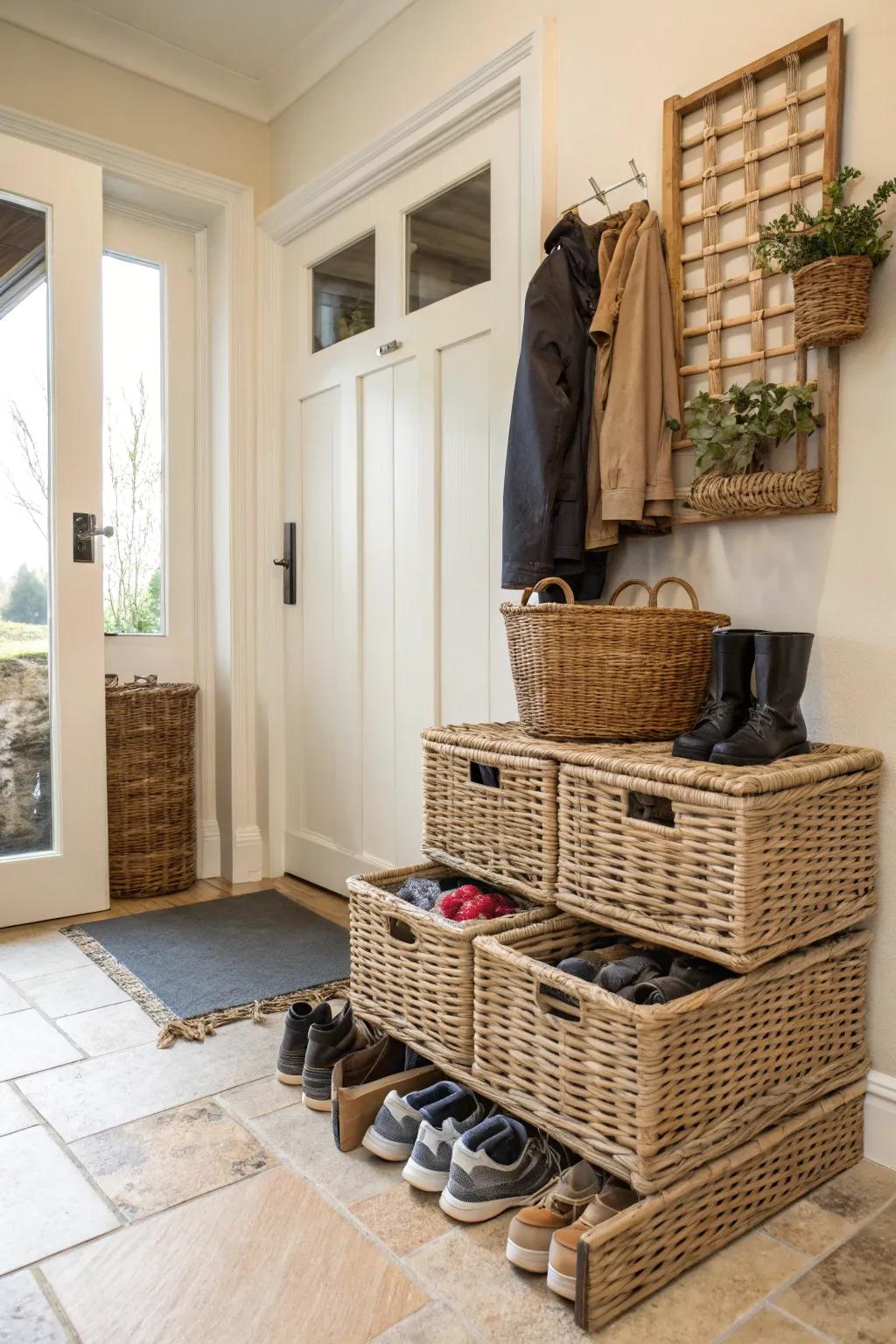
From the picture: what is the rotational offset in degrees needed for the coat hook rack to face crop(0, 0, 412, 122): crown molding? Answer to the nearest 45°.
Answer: approximately 90° to its right

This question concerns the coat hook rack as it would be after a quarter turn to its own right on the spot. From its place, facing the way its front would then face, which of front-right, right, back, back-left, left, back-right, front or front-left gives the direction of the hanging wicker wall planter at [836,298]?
back

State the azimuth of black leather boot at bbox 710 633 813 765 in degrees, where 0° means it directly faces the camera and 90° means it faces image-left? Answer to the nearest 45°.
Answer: approximately 45°

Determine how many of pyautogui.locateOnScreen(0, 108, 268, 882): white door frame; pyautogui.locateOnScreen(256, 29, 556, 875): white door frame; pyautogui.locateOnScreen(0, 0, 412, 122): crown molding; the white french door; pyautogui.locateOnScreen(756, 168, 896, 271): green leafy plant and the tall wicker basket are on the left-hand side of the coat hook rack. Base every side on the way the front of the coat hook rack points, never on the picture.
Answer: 1

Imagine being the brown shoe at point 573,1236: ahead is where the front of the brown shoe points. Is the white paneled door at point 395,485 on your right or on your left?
on your right

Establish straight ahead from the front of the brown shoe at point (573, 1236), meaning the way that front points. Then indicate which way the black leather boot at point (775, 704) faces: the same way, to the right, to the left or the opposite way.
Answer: the same way

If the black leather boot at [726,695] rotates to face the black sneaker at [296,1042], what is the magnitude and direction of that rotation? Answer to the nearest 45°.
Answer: approximately 45° to its right

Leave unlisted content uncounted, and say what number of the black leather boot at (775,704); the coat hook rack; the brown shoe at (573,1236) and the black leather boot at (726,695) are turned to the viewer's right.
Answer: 0

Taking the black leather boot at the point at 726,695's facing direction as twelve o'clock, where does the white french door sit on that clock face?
The white french door is roughly at 2 o'clock from the black leather boot.

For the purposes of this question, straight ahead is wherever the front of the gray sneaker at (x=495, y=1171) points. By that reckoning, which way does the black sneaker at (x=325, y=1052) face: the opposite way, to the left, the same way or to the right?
the same way

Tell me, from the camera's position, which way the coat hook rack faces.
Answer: facing the viewer and to the left of the viewer
